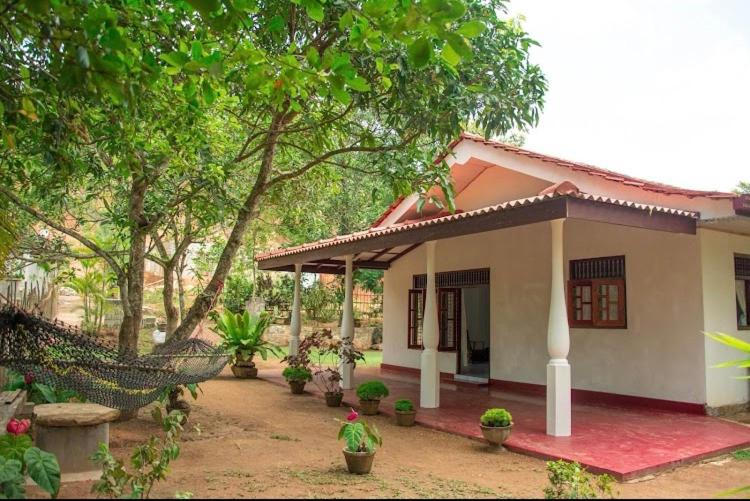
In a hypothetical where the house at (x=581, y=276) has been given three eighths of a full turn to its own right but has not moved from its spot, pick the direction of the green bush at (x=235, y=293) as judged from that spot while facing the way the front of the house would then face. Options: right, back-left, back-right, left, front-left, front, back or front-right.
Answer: front-left

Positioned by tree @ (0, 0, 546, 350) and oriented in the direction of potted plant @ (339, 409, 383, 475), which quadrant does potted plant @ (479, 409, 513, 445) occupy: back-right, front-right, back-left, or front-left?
front-left

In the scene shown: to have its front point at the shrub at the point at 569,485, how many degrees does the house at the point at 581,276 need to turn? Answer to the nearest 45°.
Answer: approximately 45° to its left

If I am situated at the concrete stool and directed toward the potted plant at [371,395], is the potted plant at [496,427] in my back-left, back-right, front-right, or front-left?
front-right

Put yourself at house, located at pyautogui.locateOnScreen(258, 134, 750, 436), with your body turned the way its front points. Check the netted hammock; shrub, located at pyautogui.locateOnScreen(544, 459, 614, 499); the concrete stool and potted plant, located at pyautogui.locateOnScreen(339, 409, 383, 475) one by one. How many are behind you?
0

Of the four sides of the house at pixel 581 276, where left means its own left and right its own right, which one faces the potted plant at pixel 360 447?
front

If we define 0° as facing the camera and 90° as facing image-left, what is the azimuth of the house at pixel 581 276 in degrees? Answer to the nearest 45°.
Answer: approximately 45°

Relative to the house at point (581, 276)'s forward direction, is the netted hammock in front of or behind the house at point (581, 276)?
in front

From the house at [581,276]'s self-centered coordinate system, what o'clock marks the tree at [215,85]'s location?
The tree is roughly at 12 o'clock from the house.

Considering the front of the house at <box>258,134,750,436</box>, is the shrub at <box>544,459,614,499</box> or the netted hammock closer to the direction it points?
the netted hammock

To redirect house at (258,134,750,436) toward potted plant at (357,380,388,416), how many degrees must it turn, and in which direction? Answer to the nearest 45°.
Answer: approximately 45° to its right

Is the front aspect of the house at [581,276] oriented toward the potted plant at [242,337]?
no
